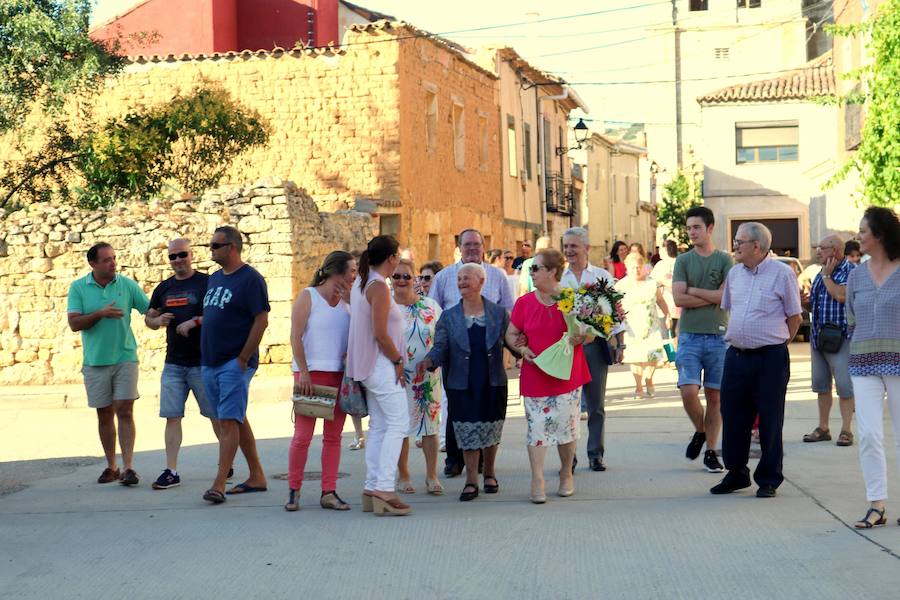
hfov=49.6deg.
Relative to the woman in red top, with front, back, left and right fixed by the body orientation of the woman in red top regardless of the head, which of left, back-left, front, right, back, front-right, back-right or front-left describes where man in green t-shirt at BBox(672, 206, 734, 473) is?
back-left

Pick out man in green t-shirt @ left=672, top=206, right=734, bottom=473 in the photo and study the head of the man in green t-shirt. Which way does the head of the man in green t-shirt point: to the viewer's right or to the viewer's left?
to the viewer's left

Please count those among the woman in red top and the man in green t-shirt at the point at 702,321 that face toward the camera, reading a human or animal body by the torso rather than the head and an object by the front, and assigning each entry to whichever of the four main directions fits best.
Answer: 2

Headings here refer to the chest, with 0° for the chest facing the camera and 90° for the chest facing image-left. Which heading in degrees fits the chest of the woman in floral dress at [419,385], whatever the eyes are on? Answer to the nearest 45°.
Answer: approximately 0°

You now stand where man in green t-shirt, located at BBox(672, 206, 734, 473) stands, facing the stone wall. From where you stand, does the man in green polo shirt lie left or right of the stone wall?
left

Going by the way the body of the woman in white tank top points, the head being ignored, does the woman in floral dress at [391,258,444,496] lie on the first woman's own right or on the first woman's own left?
on the first woman's own left

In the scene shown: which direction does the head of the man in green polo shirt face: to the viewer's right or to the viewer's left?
to the viewer's right

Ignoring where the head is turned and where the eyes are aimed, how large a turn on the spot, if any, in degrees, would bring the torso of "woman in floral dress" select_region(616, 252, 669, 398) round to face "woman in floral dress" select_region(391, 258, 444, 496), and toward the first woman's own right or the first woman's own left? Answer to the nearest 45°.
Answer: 0° — they already face them

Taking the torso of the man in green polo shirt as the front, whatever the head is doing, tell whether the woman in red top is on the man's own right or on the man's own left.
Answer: on the man's own left

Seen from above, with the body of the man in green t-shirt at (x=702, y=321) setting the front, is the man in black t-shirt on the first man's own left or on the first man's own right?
on the first man's own right
